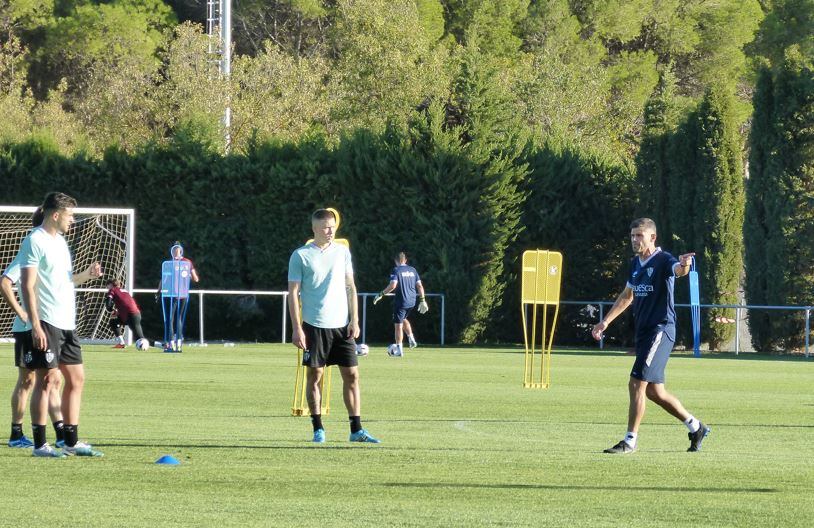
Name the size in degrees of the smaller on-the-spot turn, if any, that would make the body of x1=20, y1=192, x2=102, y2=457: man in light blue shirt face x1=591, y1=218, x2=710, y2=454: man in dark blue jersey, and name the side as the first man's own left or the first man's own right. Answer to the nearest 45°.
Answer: approximately 45° to the first man's own left

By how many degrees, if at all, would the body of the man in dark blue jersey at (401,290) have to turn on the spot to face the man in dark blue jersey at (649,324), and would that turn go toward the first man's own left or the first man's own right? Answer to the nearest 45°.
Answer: approximately 180°

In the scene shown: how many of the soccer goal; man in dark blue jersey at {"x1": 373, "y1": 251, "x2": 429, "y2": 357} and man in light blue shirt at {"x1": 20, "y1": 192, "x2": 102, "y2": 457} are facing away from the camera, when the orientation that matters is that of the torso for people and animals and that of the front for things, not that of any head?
1

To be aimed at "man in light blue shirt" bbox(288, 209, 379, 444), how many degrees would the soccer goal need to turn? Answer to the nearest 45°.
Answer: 0° — it already faces them

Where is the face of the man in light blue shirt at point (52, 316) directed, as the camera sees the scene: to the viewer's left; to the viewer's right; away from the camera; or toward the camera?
to the viewer's right

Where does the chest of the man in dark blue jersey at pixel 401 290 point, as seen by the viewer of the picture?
away from the camera

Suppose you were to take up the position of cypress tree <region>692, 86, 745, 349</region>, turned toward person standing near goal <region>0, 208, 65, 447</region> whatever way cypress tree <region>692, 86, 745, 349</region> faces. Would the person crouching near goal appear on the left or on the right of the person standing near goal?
right

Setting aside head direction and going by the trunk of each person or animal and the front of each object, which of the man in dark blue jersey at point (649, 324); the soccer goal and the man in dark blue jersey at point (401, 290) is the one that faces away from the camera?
the man in dark blue jersey at point (401, 290)

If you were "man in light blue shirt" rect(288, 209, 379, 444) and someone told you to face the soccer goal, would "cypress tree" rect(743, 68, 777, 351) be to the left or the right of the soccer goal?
right

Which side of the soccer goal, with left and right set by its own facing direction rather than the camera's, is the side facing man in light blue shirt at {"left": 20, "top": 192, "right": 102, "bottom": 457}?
front

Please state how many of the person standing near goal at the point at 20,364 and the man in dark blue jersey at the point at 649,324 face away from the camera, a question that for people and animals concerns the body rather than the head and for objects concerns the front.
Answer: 0

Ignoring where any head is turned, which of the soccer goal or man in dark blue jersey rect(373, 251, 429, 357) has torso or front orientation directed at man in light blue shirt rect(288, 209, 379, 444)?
the soccer goal

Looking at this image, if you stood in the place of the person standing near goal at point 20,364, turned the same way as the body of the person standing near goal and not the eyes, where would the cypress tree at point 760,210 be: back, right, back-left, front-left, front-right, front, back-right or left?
left

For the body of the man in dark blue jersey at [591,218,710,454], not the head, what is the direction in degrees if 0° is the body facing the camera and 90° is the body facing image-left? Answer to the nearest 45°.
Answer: approximately 45°
